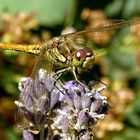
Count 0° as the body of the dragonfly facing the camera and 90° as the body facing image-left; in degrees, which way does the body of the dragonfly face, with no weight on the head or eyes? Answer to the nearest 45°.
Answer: approximately 315°
